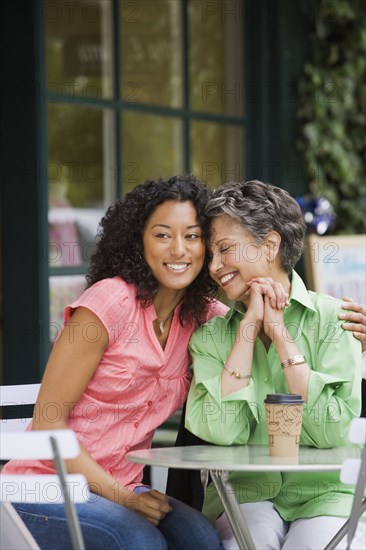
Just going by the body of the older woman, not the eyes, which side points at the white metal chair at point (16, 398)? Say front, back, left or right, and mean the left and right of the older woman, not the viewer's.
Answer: right

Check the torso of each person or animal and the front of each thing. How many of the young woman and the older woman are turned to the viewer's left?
0

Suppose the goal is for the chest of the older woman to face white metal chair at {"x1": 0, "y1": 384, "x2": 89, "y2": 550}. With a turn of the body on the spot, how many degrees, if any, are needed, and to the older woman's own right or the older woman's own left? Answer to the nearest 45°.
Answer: approximately 45° to the older woman's own right

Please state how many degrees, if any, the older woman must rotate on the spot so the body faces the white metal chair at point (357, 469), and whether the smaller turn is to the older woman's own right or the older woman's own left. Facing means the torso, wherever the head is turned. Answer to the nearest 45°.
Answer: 0° — they already face it

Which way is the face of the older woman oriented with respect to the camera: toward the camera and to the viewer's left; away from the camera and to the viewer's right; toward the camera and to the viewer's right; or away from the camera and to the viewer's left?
toward the camera and to the viewer's left

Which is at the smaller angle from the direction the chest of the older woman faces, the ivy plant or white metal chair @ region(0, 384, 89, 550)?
the white metal chair

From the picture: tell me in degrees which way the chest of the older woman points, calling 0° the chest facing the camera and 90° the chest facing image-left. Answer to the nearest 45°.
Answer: approximately 0°

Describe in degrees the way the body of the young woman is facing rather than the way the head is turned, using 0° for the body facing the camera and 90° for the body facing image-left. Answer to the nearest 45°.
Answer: approximately 315°

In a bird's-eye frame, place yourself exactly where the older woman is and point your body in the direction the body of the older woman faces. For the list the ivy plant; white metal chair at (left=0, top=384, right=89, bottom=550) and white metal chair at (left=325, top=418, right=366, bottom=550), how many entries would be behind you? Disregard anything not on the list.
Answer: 1

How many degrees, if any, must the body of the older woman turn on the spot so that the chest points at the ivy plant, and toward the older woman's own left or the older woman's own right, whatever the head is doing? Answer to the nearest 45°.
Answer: approximately 180°

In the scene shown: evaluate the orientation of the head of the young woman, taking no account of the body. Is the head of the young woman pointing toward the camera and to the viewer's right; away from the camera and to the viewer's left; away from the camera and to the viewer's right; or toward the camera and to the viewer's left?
toward the camera and to the viewer's right
